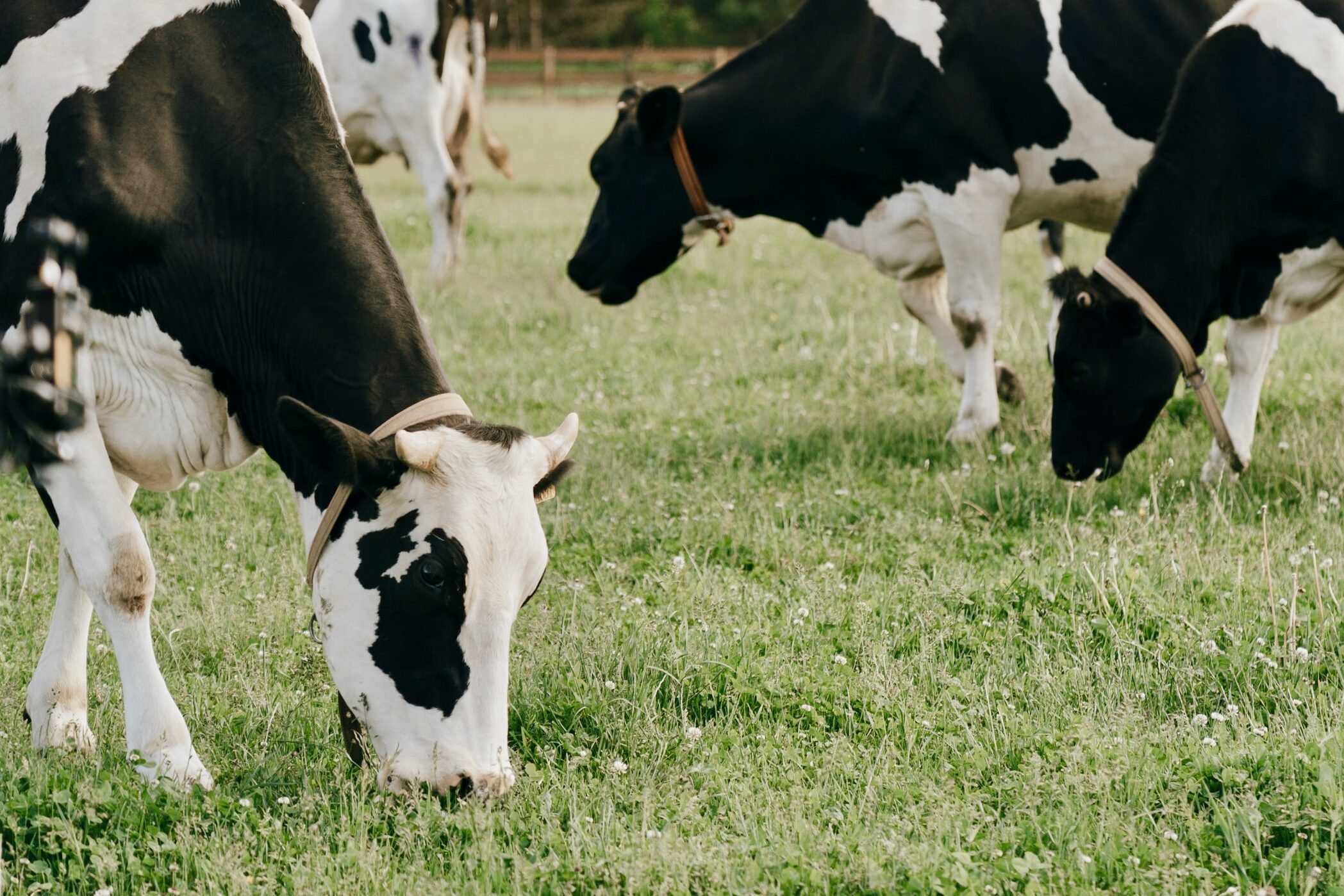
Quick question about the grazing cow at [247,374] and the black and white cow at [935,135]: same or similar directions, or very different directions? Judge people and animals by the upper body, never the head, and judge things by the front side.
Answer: very different directions

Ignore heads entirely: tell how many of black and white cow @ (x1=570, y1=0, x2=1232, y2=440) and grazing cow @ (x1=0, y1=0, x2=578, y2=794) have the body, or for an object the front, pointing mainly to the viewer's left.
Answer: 1

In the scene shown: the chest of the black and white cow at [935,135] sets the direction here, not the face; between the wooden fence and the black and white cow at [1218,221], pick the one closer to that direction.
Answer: the wooden fence

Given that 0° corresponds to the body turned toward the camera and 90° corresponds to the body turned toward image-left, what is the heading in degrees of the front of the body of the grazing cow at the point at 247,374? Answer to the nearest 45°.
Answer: approximately 315°

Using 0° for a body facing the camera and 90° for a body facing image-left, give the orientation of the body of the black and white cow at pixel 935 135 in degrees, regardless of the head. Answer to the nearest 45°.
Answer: approximately 90°

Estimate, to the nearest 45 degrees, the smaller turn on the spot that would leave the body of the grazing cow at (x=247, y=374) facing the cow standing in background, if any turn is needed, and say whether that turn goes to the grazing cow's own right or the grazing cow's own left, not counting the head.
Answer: approximately 135° to the grazing cow's own left

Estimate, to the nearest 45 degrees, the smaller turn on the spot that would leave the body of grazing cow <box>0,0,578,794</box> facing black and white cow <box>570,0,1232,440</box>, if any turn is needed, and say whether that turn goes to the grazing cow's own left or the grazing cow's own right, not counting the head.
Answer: approximately 90° to the grazing cow's own left

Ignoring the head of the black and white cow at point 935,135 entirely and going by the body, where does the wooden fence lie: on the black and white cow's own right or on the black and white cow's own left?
on the black and white cow's own right
